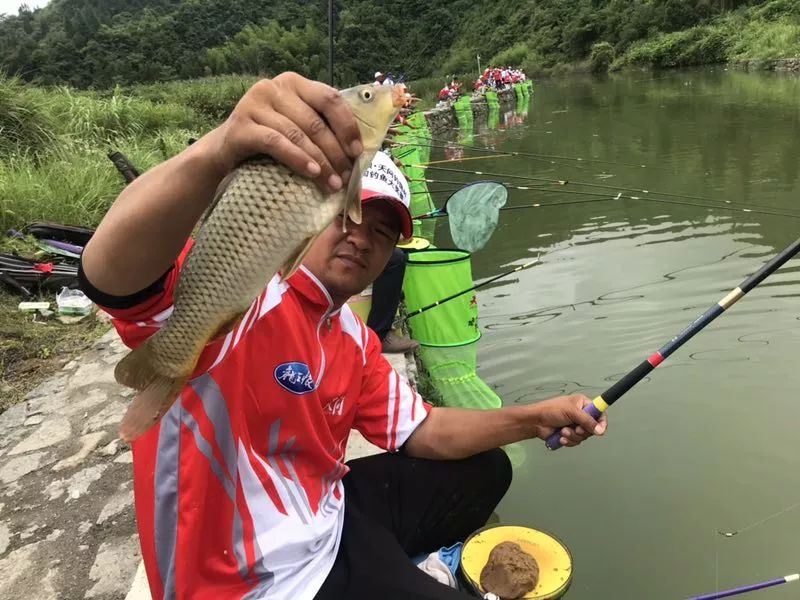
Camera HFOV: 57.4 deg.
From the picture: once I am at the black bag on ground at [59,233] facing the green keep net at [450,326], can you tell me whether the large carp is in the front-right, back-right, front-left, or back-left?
front-right

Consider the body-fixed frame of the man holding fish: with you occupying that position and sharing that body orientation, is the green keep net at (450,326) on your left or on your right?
on your left

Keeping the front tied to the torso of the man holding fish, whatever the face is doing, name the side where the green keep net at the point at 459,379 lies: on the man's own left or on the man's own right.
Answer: on the man's own left

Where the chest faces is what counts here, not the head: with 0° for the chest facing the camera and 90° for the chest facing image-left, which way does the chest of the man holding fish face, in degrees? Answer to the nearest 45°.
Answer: approximately 315°

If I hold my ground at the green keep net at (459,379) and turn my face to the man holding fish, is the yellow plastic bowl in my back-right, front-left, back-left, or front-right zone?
front-left

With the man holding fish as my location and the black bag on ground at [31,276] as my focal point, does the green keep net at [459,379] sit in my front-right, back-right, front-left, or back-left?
front-right

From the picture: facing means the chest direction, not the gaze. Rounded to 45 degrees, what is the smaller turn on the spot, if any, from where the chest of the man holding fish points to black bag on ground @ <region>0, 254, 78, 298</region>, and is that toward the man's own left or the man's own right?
approximately 180°

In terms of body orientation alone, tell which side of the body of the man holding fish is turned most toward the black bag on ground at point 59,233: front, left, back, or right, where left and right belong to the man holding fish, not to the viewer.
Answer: back
